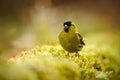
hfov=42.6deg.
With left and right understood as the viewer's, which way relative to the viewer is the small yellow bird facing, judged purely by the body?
facing the viewer and to the left of the viewer
